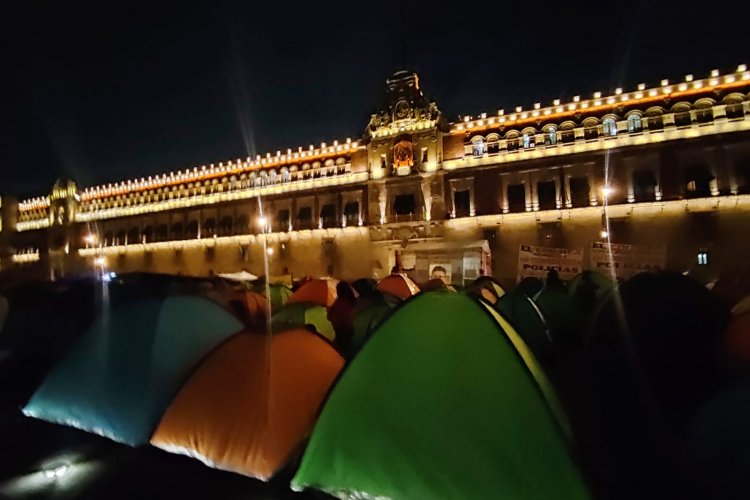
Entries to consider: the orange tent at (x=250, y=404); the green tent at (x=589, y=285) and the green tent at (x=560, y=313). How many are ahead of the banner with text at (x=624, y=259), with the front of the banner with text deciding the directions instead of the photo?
3

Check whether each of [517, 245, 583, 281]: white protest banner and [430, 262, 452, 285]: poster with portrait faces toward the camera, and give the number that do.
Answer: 2

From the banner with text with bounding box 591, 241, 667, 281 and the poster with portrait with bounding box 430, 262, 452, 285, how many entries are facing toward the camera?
2

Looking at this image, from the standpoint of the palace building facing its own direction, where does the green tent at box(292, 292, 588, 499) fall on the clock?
The green tent is roughly at 11 o'clock from the palace building.

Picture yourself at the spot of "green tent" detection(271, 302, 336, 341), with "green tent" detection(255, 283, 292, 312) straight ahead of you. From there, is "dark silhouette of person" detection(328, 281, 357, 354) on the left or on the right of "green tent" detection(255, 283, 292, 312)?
right

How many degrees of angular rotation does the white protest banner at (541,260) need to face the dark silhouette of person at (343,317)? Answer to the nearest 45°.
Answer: approximately 45° to its right

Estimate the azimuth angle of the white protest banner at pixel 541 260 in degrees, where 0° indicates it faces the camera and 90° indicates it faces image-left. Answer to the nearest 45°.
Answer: approximately 0°

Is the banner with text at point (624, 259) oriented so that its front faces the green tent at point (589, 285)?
yes

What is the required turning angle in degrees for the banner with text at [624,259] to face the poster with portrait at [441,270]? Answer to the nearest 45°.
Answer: approximately 90° to its right
